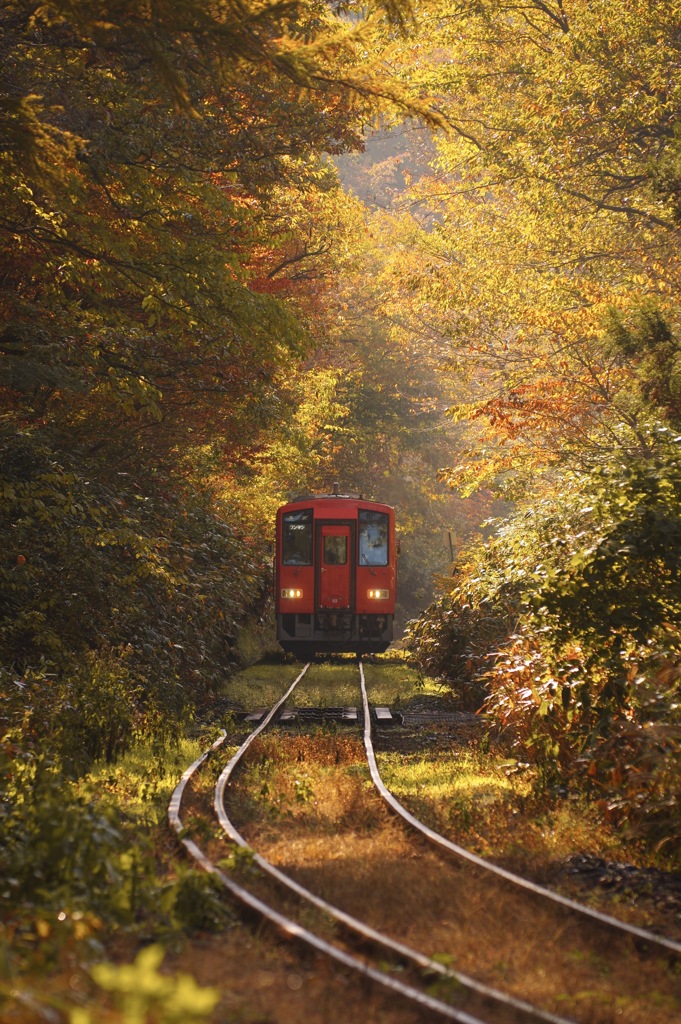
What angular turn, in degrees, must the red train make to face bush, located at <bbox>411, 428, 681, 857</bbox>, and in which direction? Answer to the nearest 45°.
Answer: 0° — it already faces it

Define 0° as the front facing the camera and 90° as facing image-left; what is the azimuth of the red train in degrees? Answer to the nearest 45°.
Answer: approximately 0°
